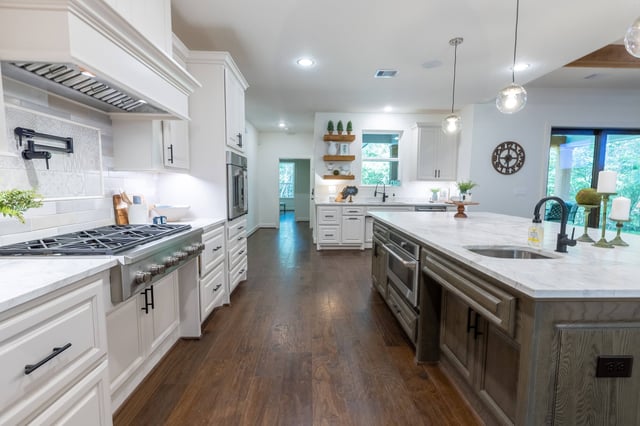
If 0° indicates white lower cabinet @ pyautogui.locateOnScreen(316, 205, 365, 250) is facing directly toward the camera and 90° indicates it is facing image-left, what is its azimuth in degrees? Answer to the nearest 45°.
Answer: approximately 0°

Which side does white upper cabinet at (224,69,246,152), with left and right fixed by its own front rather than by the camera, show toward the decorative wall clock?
front

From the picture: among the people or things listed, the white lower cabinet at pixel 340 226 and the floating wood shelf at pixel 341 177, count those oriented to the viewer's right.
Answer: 0

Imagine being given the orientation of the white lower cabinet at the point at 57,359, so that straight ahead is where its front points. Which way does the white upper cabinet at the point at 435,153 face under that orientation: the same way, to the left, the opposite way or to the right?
to the right

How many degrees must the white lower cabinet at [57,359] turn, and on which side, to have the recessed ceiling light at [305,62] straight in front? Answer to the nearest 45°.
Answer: approximately 90° to its left

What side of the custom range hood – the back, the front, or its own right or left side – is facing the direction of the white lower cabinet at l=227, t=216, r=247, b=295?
left

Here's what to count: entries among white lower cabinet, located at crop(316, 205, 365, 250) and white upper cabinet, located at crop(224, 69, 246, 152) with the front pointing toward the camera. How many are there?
1

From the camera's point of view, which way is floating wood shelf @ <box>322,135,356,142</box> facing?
toward the camera

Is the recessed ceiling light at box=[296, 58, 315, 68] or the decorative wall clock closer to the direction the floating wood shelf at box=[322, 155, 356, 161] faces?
the recessed ceiling light

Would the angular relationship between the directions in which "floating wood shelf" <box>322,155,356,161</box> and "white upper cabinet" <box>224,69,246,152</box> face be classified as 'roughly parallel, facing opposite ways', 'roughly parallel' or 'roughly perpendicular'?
roughly perpendicular

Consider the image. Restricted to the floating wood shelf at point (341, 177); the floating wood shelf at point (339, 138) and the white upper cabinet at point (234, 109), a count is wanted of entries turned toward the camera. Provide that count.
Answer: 2

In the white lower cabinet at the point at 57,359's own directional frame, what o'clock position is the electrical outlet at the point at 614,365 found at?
The electrical outlet is roughly at 12 o'clock from the white lower cabinet.

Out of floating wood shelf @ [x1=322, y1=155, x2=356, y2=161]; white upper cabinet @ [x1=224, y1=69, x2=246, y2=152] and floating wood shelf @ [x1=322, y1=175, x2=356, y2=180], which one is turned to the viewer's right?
the white upper cabinet

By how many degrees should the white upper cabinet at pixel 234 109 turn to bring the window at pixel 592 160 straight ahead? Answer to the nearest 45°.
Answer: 0° — it already faces it

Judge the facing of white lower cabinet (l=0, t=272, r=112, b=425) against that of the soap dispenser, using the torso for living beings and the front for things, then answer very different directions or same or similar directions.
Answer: very different directions

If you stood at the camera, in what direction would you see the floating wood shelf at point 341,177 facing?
facing the viewer

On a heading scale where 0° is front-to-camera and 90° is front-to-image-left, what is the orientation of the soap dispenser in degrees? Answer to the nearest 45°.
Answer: approximately 45°
